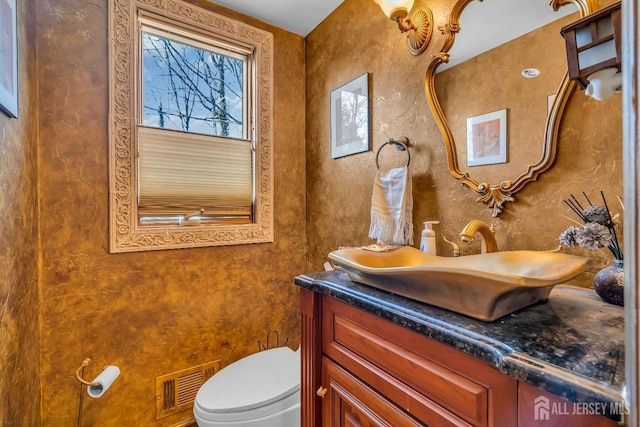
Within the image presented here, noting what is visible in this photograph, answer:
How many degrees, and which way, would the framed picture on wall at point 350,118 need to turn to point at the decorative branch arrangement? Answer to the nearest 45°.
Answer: approximately 90° to its left

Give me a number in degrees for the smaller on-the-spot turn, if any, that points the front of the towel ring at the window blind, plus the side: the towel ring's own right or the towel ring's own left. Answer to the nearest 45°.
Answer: approximately 45° to the towel ring's own right

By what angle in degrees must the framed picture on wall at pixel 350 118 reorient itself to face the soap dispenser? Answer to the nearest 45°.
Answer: approximately 90° to its left

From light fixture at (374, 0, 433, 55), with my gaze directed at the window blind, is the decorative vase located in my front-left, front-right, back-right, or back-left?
back-left

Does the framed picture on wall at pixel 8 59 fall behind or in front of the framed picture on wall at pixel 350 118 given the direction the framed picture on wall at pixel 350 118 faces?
in front

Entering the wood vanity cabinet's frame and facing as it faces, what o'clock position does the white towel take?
The white towel is roughly at 4 o'clock from the wood vanity cabinet.
